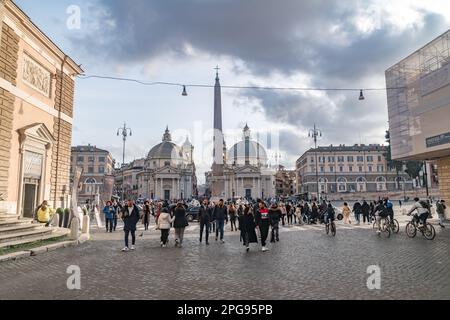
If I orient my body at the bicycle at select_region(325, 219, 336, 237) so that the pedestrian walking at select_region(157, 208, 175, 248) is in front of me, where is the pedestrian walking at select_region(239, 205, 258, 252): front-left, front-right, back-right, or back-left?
front-left

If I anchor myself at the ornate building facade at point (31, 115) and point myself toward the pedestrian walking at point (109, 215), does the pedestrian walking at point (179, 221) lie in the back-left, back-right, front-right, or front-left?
front-right

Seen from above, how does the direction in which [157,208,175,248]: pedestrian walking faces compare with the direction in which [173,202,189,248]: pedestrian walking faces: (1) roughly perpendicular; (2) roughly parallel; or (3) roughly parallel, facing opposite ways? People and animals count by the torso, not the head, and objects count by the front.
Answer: roughly parallel

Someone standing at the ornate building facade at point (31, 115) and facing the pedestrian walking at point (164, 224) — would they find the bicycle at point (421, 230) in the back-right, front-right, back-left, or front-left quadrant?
front-left

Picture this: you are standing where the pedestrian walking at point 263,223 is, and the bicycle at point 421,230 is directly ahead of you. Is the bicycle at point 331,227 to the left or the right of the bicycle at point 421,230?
left
